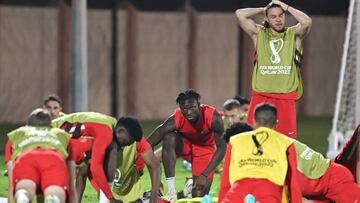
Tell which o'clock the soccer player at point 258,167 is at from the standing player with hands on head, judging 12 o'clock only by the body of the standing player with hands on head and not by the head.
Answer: The soccer player is roughly at 12 o'clock from the standing player with hands on head.

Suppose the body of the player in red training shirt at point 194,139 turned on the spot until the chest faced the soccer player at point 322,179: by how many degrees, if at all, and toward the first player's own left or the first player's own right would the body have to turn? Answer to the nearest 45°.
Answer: approximately 45° to the first player's own left

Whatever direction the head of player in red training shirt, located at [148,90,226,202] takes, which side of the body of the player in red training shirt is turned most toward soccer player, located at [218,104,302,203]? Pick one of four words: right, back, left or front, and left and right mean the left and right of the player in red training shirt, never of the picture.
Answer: front

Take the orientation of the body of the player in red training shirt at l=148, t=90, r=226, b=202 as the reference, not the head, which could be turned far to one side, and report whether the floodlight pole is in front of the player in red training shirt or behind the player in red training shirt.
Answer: behind

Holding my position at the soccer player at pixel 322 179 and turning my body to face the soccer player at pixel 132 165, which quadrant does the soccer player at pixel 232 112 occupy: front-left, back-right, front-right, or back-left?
front-right

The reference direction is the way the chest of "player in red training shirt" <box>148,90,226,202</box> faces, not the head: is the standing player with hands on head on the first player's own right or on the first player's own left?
on the first player's own left

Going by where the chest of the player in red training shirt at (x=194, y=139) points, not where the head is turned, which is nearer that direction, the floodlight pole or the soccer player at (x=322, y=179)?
the soccer player

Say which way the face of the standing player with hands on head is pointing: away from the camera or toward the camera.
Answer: toward the camera

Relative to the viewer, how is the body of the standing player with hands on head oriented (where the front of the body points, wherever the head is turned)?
toward the camera

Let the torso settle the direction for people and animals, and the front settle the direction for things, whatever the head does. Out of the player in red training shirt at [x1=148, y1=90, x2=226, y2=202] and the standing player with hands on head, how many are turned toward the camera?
2

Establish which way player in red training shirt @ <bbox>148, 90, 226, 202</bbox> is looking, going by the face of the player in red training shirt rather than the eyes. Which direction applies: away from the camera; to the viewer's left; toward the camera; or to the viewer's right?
toward the camera

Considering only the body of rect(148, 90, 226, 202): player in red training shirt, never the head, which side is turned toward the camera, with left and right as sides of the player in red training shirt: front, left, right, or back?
front

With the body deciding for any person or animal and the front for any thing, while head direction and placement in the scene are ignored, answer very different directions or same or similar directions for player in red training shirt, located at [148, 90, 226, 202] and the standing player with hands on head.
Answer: same or similar directions

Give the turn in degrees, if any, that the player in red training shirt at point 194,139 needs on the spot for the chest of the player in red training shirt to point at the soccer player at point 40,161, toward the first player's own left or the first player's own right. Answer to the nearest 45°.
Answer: approximately 45° to the first player's own right
